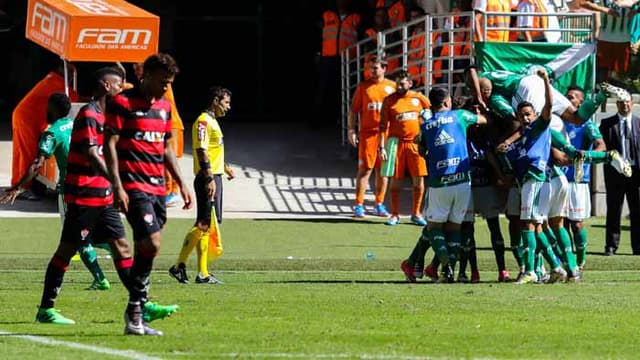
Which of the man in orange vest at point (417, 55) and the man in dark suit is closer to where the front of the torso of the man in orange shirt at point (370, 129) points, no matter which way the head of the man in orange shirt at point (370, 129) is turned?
the man in dark suit

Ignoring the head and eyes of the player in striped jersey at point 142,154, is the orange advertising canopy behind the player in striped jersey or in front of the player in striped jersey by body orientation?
behind

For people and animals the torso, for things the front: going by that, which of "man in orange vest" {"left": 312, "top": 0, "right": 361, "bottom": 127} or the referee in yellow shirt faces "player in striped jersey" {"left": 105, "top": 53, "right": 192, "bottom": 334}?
the man in orange vest
